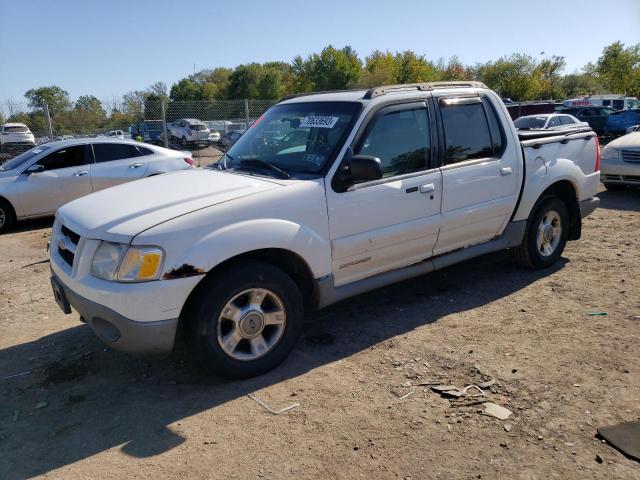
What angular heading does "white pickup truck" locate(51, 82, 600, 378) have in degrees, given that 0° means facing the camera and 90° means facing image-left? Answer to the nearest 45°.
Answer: approximately 45°

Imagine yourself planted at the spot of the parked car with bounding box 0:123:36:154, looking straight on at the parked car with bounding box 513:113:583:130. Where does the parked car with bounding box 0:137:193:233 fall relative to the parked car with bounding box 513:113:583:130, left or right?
right

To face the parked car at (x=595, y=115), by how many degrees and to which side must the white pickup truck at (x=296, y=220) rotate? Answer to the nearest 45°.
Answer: approximately 180°

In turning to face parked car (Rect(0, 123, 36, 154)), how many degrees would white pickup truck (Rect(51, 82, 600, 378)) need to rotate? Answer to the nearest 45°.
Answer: approximately 90° to its right

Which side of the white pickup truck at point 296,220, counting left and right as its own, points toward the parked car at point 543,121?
back

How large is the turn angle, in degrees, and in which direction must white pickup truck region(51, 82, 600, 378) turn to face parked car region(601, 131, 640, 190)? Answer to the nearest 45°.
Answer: approximately 180°

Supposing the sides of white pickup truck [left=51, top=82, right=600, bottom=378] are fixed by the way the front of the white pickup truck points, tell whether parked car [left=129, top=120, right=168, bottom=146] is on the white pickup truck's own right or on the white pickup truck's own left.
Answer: on the white pickup truck's own right

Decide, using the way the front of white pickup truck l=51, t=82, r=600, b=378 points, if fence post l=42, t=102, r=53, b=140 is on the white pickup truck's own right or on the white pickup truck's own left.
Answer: on the white pickup truck's own right

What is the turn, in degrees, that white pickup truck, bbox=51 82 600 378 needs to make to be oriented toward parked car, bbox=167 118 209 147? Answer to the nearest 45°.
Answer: approximately 135° to its right

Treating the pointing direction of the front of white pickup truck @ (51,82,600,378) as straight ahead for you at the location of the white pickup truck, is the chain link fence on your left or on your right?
on your right
